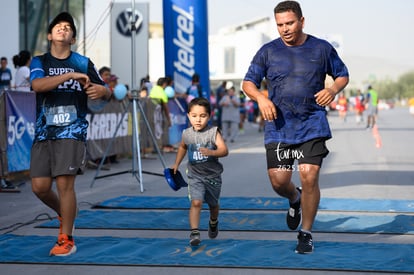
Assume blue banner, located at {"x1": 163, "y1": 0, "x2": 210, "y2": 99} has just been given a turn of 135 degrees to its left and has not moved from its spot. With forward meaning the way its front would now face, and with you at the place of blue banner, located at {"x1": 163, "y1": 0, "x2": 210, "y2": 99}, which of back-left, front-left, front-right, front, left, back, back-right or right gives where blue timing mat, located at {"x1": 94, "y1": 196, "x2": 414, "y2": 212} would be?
back-right

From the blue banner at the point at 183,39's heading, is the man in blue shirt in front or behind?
in front

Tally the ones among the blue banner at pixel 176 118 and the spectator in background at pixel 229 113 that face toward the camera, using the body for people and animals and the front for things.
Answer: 2

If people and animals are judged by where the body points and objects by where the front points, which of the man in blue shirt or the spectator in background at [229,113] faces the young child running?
the spectator in background

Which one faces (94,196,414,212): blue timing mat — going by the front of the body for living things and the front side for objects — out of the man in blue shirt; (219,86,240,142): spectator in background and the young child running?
the spectator in background

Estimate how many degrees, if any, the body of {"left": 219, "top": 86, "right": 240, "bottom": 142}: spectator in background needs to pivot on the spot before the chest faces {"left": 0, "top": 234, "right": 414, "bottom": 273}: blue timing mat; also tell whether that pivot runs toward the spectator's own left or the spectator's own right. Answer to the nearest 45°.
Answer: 0° — they already face it

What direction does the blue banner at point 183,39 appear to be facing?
toward the camera

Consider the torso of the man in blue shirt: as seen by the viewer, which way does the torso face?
toward the camera

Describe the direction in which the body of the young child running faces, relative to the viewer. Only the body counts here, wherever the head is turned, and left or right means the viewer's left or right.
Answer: facing the viewer

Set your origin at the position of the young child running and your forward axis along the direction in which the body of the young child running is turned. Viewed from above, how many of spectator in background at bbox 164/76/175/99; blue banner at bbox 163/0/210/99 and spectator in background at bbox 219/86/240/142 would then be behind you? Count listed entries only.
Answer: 3
